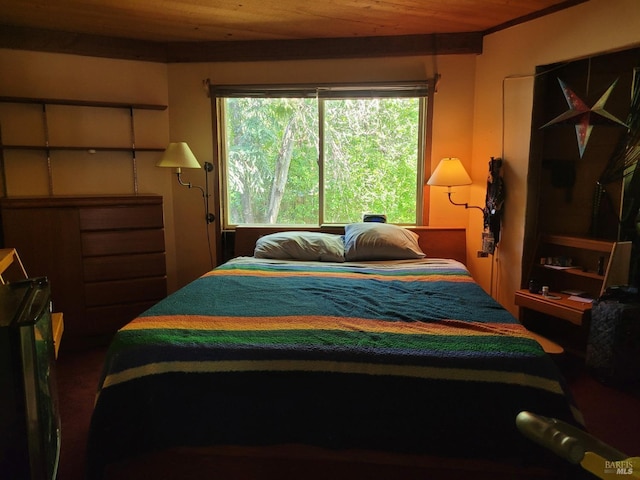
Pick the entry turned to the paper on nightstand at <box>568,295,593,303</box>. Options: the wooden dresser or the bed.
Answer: the wooden dresser

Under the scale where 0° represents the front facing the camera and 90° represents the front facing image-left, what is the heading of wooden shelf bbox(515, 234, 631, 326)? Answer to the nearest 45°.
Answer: approximately 45°

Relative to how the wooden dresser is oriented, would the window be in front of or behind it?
in front

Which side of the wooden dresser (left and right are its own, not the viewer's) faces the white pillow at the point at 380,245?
left

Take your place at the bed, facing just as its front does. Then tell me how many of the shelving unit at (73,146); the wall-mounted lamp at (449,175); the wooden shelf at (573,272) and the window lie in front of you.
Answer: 0

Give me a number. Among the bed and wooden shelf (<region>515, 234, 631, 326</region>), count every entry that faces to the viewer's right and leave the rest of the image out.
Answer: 0

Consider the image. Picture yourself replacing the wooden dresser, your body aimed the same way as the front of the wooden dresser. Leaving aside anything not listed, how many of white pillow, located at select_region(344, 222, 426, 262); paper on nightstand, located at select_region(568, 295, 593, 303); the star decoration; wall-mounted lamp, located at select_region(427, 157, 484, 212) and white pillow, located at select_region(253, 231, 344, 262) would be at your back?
0

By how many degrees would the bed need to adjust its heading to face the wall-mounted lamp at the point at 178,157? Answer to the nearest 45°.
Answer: approximately 135° to its right

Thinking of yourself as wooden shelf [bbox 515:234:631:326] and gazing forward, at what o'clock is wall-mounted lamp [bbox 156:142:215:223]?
The wall-mounted lamp is roughly at 1 o'clock from the wooden shelf.

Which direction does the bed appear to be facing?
toward the camera

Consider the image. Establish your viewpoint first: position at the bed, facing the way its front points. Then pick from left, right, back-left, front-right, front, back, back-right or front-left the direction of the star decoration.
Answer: back-left

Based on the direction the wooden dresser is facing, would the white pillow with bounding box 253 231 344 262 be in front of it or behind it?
in front
